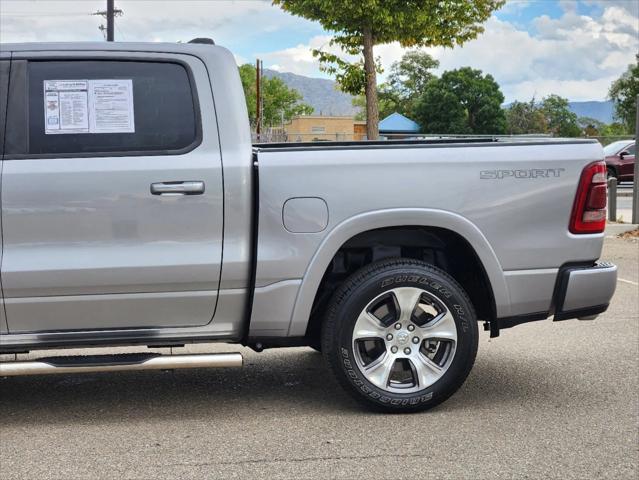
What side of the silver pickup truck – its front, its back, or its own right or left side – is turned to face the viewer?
left

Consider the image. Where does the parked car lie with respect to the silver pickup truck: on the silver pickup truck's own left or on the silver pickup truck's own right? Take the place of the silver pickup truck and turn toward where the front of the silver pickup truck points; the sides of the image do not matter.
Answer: on the silver pickup truck's own right

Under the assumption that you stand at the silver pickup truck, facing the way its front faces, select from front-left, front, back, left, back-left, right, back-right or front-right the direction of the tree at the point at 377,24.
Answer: right
